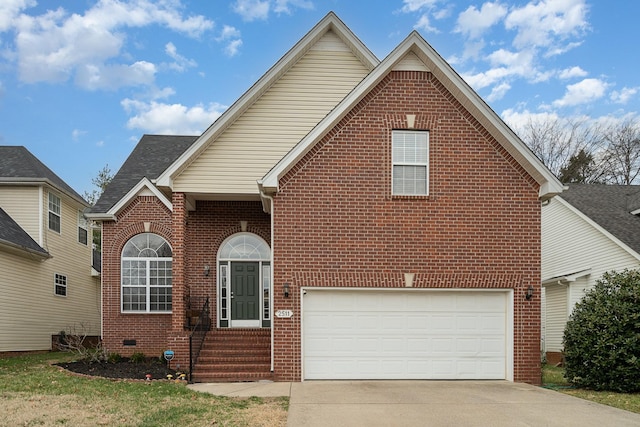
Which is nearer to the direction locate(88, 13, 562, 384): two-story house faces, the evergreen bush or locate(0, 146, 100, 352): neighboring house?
the evergreen bush

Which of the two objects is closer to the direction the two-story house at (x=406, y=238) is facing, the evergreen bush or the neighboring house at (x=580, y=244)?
the evergreen bush

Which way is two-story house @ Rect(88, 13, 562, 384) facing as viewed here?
toward the camera

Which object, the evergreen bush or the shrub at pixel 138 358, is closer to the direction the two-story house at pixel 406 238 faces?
the evergreen bush

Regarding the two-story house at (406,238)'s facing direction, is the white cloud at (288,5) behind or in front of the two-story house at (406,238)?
behind
